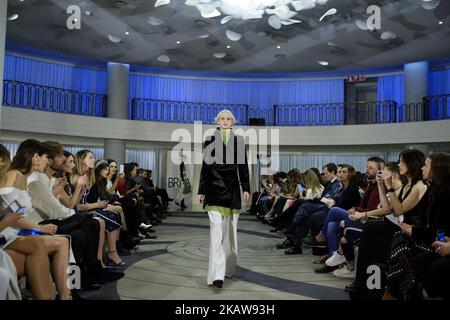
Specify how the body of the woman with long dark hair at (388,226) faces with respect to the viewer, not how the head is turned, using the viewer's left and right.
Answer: facing to the left of the viewer

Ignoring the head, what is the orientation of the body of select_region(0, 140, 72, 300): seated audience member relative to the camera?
to the viewer's right

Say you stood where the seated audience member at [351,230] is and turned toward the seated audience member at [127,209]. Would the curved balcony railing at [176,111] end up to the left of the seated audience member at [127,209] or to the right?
right

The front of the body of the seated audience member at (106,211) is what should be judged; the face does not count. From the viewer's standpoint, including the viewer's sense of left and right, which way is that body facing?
facing to the right of the viewer

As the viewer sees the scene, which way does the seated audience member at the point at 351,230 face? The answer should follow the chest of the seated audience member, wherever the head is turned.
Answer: to the viewer's left

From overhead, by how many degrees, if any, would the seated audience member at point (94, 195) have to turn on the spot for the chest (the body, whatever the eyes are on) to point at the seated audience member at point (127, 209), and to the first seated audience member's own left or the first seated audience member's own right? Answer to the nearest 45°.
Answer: approximately 90° to the first seated audience member's own left

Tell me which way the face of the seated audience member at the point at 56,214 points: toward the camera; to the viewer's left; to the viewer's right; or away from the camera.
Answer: to the viewer's right

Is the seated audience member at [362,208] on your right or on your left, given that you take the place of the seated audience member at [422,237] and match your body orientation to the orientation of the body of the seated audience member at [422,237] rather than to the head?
on your right

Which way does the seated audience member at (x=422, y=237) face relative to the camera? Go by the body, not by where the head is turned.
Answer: to the viewer's left

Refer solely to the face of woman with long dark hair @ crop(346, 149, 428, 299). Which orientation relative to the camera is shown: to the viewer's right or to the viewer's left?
to the viewer's left
